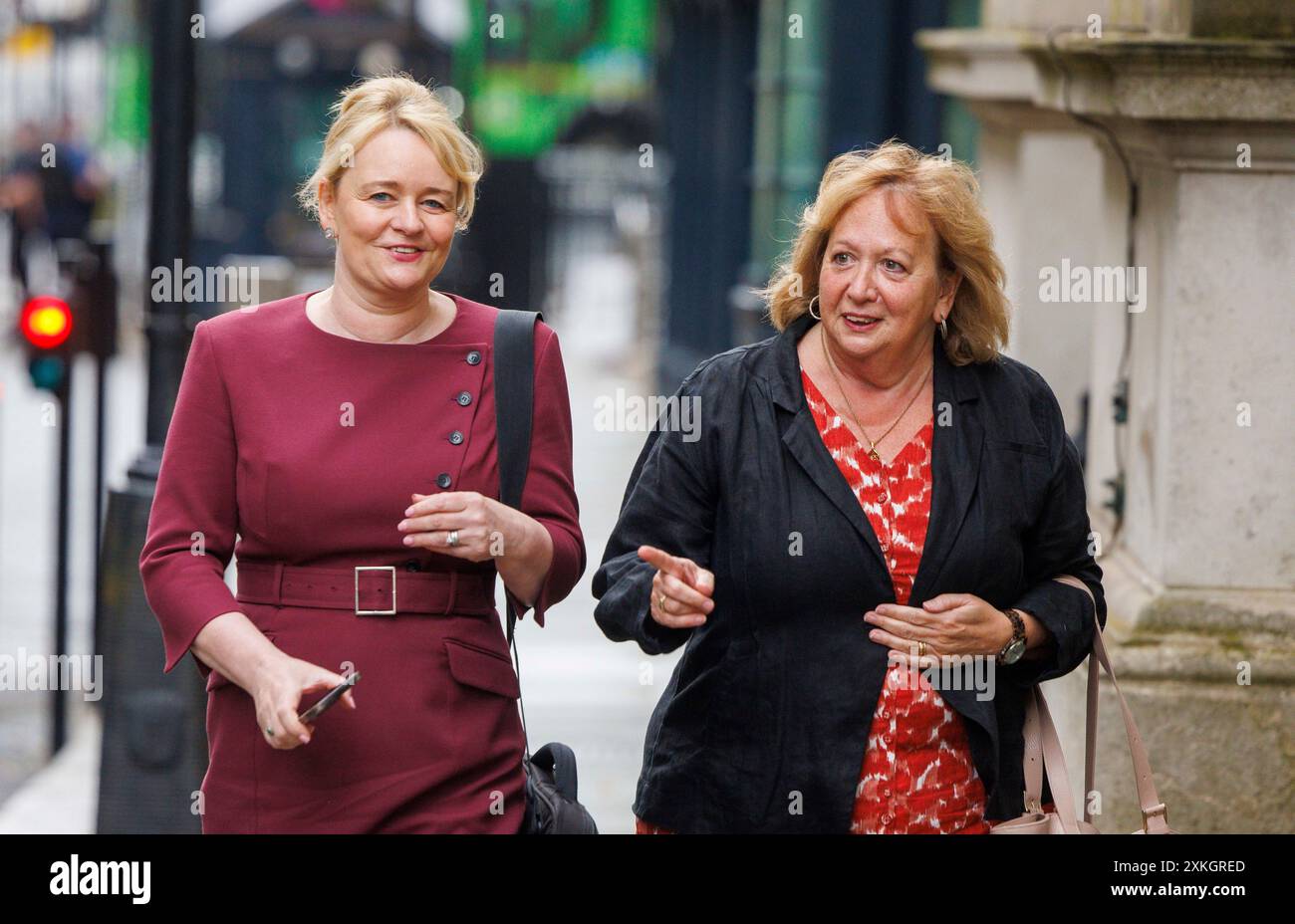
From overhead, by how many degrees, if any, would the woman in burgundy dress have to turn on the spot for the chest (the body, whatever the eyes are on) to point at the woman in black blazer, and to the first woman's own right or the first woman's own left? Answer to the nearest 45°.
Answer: approximately 90° to the first woman's own left

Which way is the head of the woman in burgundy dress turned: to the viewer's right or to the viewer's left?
to the viewer's right

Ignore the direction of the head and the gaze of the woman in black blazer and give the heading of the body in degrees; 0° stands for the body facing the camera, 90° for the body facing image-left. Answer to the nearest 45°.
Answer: approximately 0°

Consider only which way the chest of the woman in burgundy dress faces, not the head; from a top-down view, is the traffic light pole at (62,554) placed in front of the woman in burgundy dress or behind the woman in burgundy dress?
behind

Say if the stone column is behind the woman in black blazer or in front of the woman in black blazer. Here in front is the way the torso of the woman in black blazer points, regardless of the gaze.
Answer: behind

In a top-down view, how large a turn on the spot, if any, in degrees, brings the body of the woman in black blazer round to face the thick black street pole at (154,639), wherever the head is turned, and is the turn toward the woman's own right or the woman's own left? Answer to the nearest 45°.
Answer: approximately 135° to the woman's own right

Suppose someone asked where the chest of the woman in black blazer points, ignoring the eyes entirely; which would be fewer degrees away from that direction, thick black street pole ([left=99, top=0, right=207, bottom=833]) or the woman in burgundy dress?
the woman in burgundy dress

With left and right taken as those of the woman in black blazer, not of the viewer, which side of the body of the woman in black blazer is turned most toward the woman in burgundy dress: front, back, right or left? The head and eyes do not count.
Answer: right

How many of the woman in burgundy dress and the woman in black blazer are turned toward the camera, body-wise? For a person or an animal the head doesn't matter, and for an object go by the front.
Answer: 2

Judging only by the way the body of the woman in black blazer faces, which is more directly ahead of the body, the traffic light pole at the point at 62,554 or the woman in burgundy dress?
the woman in burgundy dress
